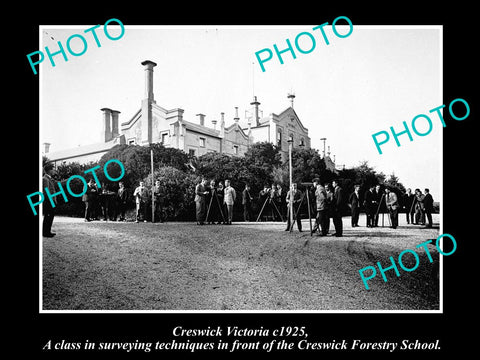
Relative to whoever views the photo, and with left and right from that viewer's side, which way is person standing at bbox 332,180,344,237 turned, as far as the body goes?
facing the viewer and to the left of the viewer
